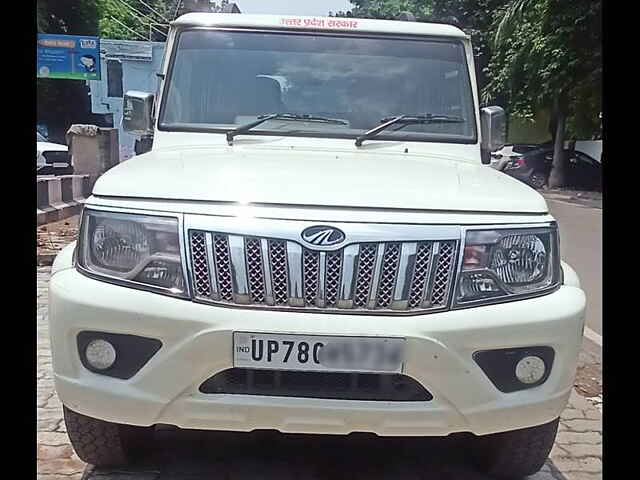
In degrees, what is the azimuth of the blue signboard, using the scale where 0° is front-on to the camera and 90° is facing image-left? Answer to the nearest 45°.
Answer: approximately 0°

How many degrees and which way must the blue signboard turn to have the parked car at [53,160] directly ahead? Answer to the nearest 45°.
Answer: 0° — it already faces it

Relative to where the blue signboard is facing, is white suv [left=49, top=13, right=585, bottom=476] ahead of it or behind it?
ahead

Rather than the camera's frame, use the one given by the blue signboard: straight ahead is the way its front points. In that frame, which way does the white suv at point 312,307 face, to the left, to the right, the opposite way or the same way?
the same way

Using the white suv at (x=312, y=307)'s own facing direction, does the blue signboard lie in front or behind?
behind

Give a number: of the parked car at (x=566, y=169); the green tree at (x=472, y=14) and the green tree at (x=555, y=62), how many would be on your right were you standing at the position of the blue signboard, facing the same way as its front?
0

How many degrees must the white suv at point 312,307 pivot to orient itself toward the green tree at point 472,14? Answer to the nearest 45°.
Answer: approximately 180°

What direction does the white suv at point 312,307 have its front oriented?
toward the camera

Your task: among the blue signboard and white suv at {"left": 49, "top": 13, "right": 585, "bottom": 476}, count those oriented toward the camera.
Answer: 2

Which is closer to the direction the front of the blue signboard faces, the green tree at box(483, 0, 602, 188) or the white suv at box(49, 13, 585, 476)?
the white suv

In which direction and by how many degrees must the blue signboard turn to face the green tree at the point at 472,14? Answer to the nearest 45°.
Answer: approximately 90° to its left

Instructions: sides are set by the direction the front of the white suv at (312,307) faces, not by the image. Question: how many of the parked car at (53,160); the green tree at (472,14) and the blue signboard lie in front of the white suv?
0
